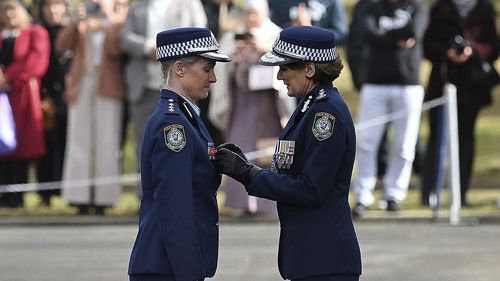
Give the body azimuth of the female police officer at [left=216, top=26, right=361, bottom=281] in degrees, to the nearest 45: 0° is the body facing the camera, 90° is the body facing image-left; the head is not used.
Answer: approximately 90°

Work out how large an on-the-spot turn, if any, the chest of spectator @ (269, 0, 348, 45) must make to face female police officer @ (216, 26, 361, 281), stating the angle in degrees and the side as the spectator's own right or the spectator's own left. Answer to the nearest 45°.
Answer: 0° — they already face them

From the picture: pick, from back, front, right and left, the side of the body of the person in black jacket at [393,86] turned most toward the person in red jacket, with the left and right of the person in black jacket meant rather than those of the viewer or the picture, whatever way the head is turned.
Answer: right

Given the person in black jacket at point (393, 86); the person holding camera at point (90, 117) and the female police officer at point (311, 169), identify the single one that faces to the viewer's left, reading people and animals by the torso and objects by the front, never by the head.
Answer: the female police officer

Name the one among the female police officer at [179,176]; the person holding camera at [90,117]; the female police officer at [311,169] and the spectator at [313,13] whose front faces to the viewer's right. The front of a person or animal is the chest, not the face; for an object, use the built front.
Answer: the female police officer at [179,176]

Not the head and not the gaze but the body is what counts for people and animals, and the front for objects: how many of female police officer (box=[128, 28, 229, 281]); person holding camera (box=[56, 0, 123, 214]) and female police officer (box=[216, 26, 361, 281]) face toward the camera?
1

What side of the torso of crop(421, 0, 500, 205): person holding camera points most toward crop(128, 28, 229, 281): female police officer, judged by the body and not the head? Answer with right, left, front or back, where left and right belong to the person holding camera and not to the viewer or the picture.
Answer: front

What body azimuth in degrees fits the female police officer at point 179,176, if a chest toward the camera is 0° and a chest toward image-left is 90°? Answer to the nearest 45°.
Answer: approximately 270°

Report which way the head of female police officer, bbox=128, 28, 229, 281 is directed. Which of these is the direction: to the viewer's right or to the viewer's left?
to the viewer's right

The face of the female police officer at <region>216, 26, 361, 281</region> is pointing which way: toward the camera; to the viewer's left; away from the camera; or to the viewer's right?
to the viewer's left

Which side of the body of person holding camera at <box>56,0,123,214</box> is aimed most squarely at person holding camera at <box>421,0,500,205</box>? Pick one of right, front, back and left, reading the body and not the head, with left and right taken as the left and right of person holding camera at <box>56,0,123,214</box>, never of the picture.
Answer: left

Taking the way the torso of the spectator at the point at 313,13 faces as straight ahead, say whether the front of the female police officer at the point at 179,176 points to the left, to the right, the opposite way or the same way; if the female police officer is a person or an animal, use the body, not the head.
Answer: to the left

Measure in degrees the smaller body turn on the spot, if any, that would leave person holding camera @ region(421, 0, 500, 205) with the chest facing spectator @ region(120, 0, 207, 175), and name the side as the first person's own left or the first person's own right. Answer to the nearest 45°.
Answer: approximately 90° to the first person's own right

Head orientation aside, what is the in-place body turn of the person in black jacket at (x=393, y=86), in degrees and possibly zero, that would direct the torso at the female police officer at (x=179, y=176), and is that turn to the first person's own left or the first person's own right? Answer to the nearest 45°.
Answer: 0° — they already face them
